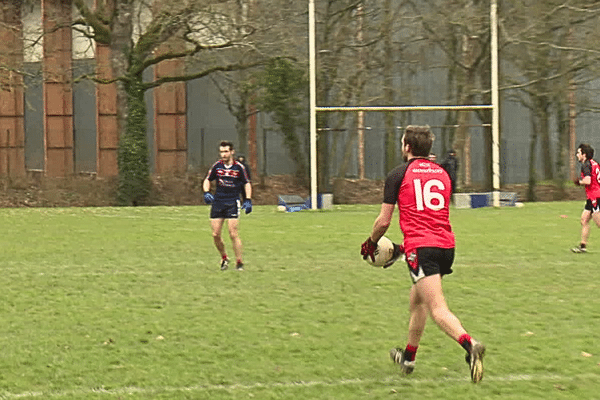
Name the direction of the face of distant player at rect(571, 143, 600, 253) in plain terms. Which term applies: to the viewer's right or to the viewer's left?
to the viewer's left

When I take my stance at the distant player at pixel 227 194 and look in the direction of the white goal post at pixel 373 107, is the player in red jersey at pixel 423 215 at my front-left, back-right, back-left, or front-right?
back-right

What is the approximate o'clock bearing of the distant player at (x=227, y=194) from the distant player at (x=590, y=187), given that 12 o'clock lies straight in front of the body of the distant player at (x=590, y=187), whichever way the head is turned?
the distant player at (x=227, y=194) is roughly at 11 o'clock from the distant player at (x=590, y=187).

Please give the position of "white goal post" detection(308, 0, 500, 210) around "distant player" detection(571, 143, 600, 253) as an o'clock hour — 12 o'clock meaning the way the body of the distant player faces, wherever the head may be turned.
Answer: The white goal post is roughly at 2 o'clock from the distant player.

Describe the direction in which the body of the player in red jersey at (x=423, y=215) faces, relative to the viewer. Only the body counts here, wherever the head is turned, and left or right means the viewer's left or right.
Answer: facing away from the viewer and to the left of the viewer

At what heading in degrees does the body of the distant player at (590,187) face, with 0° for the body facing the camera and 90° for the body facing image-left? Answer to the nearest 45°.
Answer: approximately 90°

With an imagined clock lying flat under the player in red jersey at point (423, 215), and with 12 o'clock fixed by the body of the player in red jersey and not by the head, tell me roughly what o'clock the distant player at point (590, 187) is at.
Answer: The distant player is roughly at 2 o'clock from the player in red jersey.
